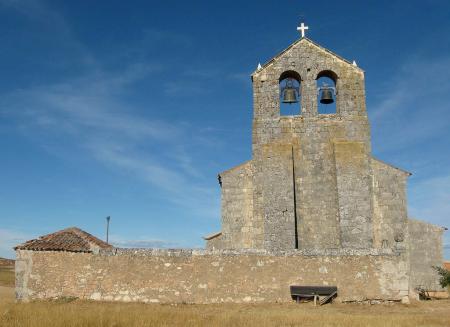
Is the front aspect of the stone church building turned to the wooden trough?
yes

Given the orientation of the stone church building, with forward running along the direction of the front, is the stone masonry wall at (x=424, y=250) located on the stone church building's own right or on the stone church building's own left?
on the stone church building's own left

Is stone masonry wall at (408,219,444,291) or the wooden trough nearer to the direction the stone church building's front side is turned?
the wooden trough

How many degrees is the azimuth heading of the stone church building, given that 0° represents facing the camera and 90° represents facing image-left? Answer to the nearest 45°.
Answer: approximately 0°
